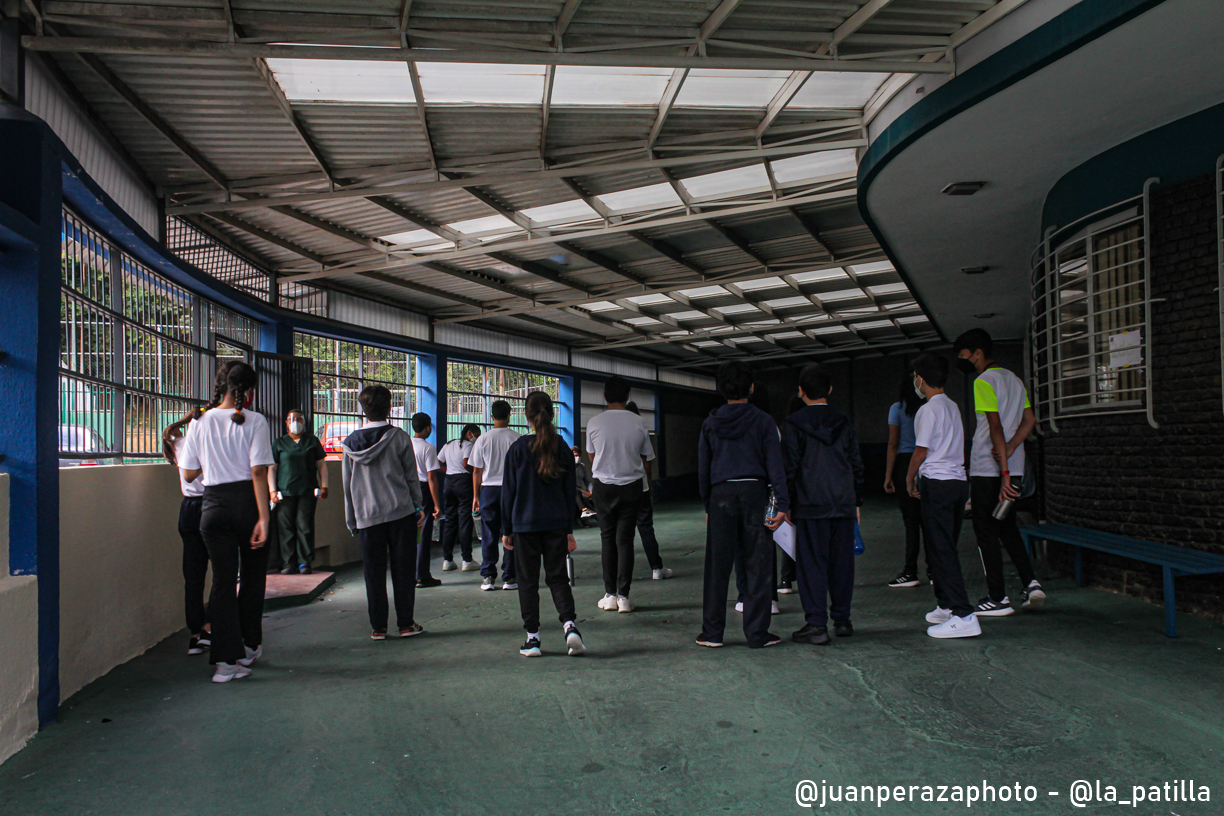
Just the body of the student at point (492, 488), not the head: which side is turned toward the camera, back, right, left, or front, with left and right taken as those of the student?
back

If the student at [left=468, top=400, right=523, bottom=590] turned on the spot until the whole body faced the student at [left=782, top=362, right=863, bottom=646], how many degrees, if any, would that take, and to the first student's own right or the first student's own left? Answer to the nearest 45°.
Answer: approximately 135° to the first student's own right

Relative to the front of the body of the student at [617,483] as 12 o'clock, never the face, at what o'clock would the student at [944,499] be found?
the student at [944,499] is roughly at 4 o'clock from the student at [617,483].

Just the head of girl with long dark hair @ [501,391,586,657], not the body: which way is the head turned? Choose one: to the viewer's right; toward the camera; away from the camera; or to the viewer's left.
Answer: away from the camera

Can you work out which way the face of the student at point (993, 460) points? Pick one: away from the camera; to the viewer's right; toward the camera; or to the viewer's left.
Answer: to the viewer's left

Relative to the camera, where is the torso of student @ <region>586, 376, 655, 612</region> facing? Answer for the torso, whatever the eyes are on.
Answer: away from the camera

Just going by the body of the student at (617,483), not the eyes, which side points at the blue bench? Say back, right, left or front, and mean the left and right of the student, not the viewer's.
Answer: right
